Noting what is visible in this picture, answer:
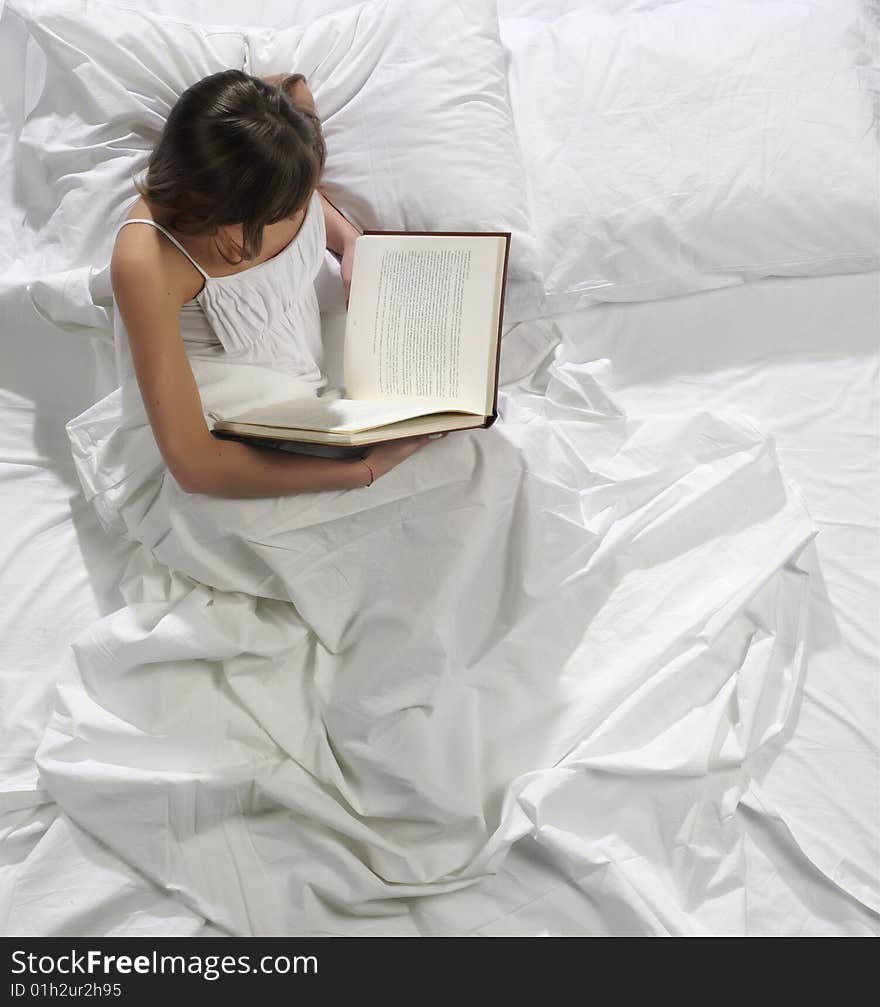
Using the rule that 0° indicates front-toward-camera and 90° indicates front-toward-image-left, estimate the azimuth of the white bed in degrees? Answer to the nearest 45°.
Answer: approximately 0°

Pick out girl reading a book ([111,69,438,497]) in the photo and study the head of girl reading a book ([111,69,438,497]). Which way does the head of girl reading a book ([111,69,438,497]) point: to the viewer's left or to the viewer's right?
to the viewer's right

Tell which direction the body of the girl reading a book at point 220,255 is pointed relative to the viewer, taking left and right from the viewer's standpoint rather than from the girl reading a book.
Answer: facing the viewer and to the right of the viewer
